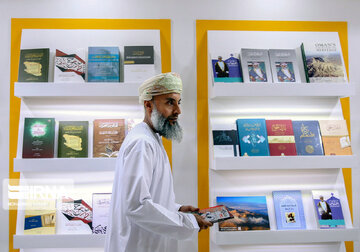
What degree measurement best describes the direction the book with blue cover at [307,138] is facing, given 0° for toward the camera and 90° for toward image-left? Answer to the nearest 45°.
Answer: approximately 0°

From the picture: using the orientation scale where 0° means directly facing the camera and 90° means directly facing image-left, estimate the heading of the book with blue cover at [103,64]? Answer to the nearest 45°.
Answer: approximately 0°

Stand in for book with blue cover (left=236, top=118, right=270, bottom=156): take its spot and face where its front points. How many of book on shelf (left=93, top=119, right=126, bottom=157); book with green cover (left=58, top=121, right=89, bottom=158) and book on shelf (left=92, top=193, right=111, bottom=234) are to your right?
3

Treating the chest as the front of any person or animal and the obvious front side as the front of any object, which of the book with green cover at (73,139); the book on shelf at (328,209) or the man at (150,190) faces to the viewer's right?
the man

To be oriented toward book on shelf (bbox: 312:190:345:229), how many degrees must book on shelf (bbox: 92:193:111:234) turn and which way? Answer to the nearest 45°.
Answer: approximately 90° to its left

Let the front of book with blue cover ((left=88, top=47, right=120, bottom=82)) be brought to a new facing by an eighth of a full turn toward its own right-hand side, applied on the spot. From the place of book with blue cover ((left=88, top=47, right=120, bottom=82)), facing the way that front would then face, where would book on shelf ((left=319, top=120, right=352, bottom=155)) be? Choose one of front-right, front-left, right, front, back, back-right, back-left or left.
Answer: back-left

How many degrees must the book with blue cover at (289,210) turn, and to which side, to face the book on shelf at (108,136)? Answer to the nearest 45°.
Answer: approximately 45° to its right
